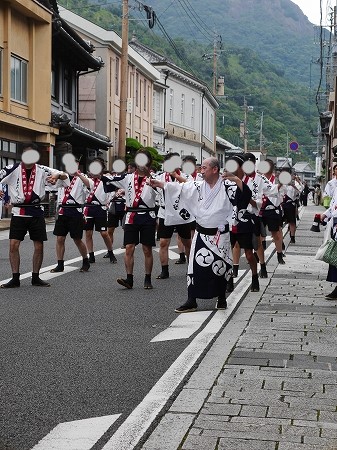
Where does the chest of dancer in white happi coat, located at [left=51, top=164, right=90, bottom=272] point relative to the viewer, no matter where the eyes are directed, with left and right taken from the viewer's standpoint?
facing the viewer and to the left of the viewer

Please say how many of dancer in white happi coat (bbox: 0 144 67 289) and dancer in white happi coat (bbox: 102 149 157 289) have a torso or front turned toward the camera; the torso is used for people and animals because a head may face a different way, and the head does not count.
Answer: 2

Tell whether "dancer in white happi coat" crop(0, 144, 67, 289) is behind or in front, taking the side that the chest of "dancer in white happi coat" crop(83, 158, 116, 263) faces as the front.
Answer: in front

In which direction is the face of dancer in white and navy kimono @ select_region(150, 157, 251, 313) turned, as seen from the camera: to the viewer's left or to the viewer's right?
to the viewer's left

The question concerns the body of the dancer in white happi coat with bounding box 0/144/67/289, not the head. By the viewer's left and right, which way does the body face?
facing the viewer

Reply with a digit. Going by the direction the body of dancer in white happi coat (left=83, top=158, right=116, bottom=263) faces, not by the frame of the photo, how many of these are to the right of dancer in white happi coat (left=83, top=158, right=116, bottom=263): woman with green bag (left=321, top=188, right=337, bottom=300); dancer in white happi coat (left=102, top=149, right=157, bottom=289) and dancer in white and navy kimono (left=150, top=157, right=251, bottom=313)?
0

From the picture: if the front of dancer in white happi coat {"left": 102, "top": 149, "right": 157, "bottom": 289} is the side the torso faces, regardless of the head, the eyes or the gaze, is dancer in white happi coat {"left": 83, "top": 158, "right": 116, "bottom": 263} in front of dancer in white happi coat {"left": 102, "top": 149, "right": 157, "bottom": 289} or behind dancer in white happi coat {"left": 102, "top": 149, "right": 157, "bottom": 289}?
behind

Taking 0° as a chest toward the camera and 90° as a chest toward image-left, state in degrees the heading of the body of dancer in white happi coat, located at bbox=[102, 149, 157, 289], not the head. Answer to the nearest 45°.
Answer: approximately 0°

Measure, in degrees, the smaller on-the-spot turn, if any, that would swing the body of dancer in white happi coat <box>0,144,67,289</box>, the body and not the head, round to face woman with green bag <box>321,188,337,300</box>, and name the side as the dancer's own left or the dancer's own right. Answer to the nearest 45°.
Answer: approximately 45° to the dancer's own left
